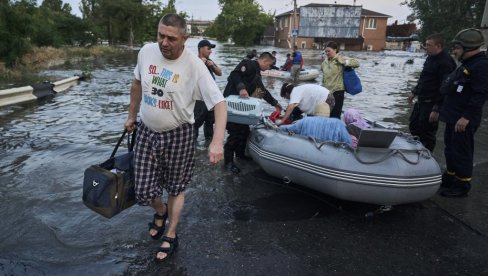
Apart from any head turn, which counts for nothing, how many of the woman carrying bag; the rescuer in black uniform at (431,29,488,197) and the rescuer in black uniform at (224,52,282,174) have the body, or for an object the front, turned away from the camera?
0

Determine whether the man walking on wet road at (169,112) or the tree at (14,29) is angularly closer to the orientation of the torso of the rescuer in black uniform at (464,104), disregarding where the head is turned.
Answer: the man walking on wet road

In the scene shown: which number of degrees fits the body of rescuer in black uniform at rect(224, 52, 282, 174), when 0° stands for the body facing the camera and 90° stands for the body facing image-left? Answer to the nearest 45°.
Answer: approximately 315°

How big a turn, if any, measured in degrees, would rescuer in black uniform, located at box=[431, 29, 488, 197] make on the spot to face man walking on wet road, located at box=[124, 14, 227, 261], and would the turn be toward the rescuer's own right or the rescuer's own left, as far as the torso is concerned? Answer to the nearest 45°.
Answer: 0° — they already face them

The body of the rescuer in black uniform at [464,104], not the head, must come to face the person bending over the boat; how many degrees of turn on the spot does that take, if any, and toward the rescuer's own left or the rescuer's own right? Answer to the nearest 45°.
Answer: approximately 45° to the rescuer's own right
